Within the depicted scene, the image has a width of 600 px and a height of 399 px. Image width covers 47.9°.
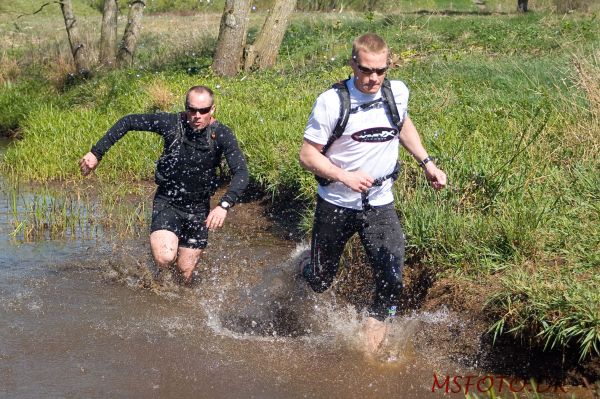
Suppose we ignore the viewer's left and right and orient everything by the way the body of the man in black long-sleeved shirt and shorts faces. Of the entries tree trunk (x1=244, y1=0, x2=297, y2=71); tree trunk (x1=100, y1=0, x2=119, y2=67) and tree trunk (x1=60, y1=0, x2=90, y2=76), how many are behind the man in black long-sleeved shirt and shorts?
3

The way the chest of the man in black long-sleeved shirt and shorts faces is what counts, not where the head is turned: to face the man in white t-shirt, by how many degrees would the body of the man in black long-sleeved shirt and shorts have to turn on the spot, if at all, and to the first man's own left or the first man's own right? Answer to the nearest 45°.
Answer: approximately 45° to the first man's own left

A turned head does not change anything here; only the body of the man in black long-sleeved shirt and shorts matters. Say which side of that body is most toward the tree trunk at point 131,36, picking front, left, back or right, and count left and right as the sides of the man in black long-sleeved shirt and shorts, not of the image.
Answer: back

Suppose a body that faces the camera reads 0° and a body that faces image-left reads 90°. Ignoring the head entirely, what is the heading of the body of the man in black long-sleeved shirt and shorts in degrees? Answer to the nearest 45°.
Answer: approximately 0°

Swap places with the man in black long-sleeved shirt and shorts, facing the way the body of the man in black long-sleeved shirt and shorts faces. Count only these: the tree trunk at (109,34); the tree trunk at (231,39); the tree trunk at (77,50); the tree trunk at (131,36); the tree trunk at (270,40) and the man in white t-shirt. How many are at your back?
5

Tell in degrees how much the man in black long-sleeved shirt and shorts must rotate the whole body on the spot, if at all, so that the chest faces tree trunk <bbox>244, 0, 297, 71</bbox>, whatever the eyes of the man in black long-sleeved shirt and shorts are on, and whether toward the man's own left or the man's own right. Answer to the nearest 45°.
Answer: approximately 180°

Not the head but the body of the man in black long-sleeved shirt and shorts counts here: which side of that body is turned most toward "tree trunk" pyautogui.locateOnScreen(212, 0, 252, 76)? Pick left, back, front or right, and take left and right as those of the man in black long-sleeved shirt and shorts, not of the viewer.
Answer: back

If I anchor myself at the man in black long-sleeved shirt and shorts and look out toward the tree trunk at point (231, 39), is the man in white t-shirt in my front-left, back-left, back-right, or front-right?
back-right

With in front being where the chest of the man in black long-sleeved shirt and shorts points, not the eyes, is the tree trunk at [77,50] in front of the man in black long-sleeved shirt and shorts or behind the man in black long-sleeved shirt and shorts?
behind

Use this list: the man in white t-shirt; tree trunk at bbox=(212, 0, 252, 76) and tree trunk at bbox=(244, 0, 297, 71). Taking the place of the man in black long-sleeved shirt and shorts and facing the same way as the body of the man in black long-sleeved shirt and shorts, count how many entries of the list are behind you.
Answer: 2
